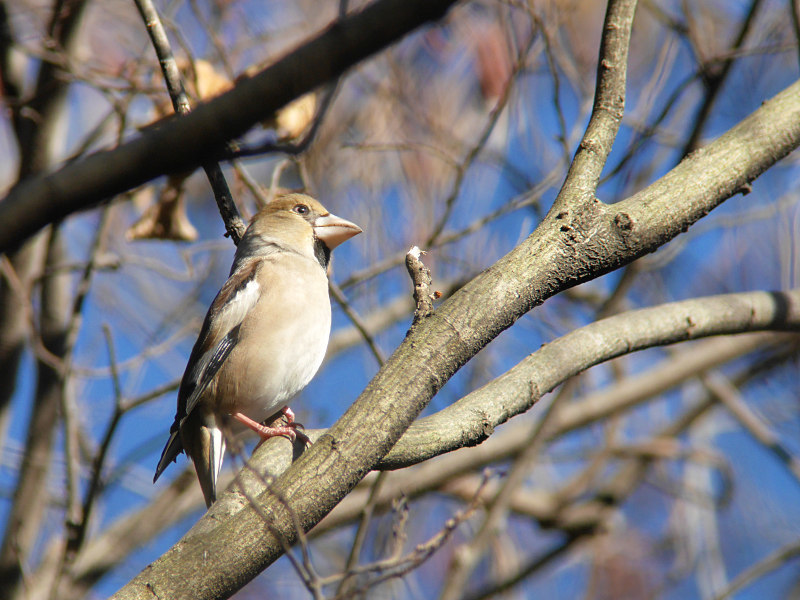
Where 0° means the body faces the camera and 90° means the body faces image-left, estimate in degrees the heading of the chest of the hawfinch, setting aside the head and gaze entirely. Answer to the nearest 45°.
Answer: approximately 270°

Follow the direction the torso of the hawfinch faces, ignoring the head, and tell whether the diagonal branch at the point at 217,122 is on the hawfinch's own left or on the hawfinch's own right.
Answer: on the hawfinch's own right

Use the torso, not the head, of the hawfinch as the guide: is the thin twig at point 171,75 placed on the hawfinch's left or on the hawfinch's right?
on the hawfinch's right
